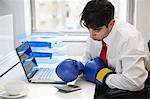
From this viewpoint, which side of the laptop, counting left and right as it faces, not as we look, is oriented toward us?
right

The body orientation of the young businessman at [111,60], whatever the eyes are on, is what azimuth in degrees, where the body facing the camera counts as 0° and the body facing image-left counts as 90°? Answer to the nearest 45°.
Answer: approximately 45°

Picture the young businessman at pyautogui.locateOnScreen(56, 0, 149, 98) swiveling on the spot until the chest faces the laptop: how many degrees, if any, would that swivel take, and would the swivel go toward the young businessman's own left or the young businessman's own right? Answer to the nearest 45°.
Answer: approximately 45° to the young businessman's own right

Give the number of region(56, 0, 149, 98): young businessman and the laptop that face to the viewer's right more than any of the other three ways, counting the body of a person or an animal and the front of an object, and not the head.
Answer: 1

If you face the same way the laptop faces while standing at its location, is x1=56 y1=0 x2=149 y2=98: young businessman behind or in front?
in front
